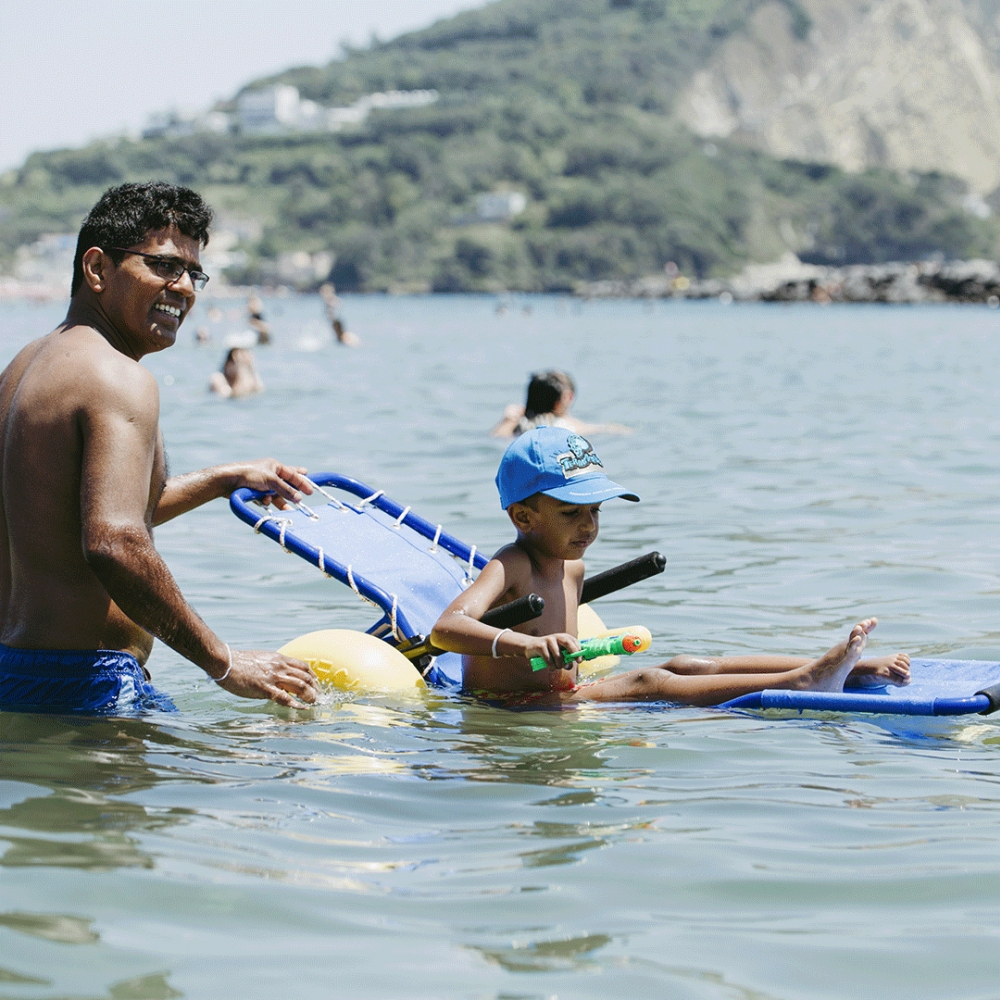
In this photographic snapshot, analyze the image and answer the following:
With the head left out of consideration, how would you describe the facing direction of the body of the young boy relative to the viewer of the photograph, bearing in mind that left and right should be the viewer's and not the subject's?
facing to the right of the viewer

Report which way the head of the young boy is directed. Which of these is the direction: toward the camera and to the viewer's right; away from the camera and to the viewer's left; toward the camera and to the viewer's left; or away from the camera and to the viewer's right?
toward the camera and to the viewer's right

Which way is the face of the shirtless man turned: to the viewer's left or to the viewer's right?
to the viewer's right

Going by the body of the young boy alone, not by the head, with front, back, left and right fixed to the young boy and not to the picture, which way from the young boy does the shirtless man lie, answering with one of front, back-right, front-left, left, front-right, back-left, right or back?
back-right

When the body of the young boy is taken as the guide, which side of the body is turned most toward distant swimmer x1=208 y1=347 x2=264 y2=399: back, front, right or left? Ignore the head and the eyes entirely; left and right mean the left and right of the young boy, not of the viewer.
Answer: left
